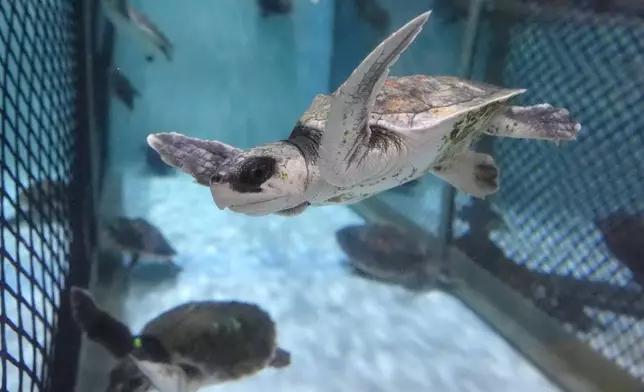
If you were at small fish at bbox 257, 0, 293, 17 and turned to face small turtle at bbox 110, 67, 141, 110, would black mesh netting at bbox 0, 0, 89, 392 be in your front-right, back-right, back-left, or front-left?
front-left

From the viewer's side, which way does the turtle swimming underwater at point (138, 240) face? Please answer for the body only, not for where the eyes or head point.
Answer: to the viewer's left

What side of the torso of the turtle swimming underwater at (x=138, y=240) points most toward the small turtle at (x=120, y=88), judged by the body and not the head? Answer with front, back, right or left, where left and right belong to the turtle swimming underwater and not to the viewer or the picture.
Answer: right
